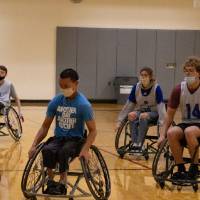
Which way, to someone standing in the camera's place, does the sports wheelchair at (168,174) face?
facing the viewer

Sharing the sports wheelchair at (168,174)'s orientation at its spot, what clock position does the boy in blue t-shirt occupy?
The boy in blue t-shirt is roughly at 2 o'clock from the sports wheelchair.

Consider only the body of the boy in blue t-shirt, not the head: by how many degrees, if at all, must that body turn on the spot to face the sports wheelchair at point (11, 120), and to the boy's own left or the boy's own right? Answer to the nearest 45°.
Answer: approximately 135° to the boy's own right

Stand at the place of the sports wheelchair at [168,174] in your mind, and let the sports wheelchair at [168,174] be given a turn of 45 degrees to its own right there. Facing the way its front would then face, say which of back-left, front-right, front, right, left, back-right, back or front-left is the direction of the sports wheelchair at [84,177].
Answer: front

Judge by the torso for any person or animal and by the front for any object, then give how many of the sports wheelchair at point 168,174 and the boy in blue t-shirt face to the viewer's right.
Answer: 0

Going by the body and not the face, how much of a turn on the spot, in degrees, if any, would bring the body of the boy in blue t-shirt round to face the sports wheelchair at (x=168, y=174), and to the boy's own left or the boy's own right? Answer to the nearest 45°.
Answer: approximately 135° to the boy's own left

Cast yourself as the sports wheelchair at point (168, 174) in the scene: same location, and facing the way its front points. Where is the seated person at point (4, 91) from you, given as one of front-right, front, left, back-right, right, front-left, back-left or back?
back-right

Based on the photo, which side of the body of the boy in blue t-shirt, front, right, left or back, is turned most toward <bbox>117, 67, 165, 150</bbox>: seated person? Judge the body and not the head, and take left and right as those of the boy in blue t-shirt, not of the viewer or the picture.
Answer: back

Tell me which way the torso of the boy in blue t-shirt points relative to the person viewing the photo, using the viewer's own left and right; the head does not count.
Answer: facing the viewer and to the left of the viewer

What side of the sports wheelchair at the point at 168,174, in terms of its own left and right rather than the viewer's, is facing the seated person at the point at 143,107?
back
